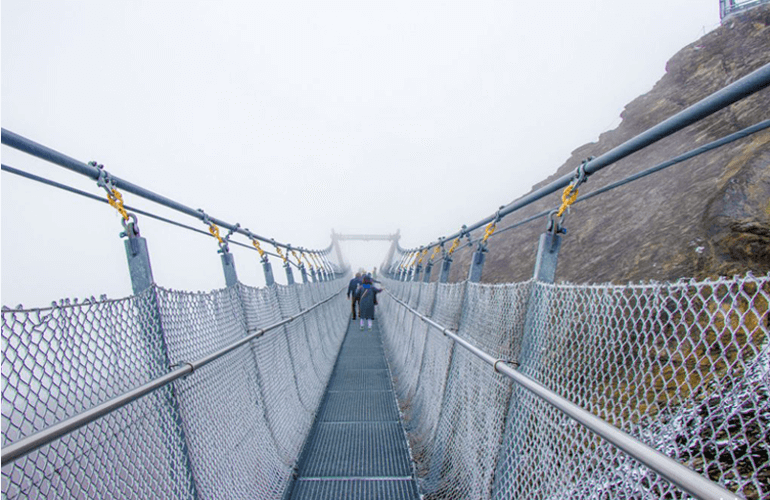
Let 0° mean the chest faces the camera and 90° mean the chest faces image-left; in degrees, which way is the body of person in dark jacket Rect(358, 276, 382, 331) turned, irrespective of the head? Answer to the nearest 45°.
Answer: approximately 180°
